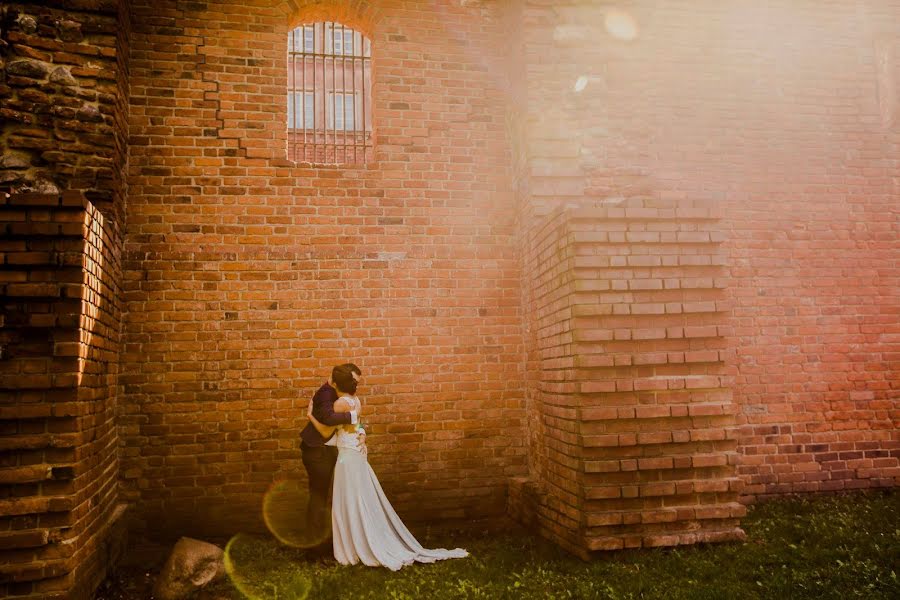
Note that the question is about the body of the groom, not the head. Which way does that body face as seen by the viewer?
to the viewer's right

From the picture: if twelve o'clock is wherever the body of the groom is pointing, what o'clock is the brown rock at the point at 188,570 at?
The brown rock is roughly at 5 o'clock from the groom.
